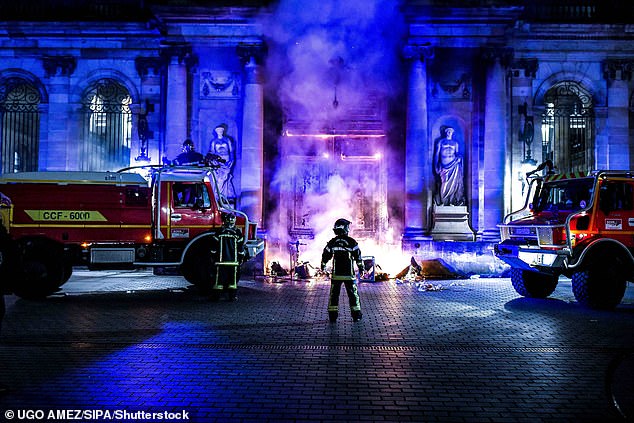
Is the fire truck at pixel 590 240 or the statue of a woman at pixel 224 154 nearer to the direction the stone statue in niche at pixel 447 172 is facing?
the fire truck

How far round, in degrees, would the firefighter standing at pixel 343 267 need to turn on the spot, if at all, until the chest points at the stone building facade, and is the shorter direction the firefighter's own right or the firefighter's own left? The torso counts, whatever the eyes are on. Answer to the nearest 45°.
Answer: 0° — they already face it

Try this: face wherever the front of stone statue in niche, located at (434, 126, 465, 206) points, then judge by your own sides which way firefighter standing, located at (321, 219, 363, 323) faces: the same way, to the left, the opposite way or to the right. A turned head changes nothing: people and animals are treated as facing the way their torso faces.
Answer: the opposite way

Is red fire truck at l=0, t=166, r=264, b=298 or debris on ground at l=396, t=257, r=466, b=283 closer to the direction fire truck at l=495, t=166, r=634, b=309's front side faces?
the red fire truck

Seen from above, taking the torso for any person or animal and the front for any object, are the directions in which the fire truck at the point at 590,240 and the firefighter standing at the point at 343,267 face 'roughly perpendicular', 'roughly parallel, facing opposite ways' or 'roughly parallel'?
roughly perpendicular

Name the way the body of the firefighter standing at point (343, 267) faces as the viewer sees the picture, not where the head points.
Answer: away from the camera

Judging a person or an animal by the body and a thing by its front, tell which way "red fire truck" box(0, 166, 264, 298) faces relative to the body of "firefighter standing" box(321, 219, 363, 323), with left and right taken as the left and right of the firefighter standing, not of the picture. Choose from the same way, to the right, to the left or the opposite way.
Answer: to the right

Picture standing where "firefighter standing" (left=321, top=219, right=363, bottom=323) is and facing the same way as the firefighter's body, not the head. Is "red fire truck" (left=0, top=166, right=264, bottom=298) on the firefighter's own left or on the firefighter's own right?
on the firefighter's own left

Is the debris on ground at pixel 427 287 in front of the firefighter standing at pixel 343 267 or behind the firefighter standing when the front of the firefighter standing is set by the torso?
in front

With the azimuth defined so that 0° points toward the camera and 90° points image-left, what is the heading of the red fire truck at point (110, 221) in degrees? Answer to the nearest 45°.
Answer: approximately 270°
